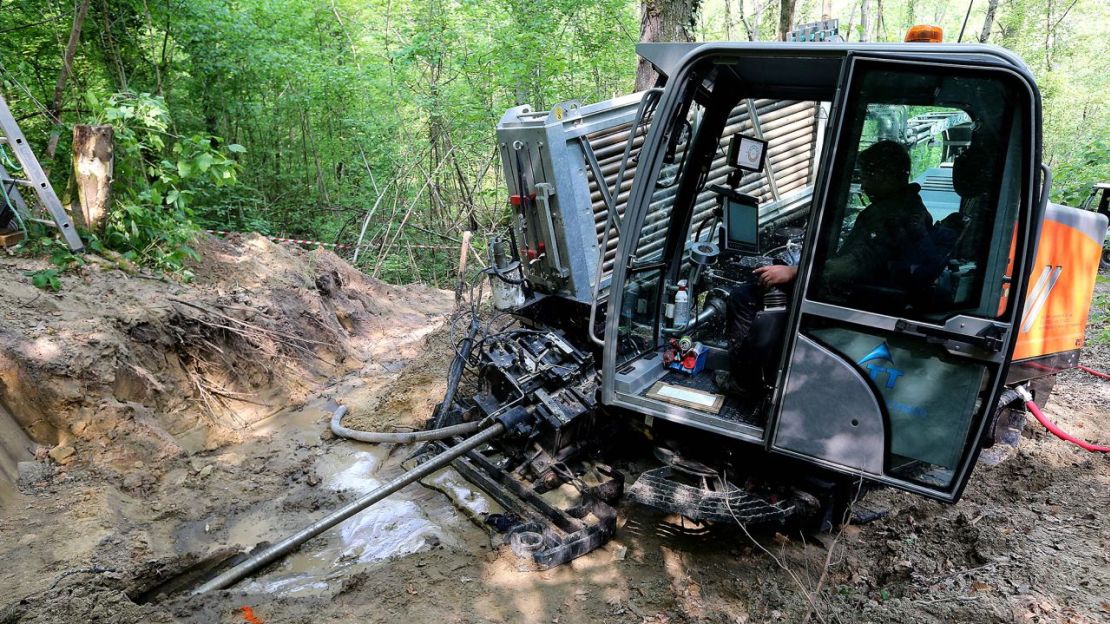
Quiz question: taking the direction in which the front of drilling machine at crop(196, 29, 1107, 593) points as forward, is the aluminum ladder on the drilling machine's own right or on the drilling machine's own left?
on the drilling machine's own right

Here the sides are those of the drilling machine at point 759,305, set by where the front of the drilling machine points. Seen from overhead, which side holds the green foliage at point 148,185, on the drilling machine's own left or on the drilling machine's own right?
on the drilling machine's own right

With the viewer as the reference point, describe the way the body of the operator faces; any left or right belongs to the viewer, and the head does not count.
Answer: facing to the left of the viewer

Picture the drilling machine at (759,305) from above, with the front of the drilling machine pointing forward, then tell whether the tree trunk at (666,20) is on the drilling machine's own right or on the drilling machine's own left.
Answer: on the drilling machine's own right

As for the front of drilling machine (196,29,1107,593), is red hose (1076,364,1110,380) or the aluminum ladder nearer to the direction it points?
the aluminum ladder

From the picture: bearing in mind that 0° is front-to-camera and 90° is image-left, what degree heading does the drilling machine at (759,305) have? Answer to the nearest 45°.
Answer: approximately 45°

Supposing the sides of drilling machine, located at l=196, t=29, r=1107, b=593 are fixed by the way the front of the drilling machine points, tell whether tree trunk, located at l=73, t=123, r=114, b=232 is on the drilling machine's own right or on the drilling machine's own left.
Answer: on the drilling machine's own right

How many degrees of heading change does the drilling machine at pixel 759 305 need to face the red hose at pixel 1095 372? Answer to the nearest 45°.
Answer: approximately 180°

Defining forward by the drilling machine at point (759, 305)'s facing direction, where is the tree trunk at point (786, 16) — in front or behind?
behind

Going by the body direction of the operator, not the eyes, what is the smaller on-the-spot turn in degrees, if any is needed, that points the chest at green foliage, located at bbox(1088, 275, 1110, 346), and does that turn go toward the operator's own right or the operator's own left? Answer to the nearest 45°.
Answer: approximately 135° to the operator's own right

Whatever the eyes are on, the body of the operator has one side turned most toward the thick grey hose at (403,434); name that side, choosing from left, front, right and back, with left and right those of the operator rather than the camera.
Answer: front

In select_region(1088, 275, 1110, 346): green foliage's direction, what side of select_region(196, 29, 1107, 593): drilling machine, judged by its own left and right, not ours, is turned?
back

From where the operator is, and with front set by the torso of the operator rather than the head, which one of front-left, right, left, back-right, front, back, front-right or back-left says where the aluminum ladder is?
front

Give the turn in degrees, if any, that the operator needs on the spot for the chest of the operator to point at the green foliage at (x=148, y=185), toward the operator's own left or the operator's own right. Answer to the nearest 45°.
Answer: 0° — they already face it
